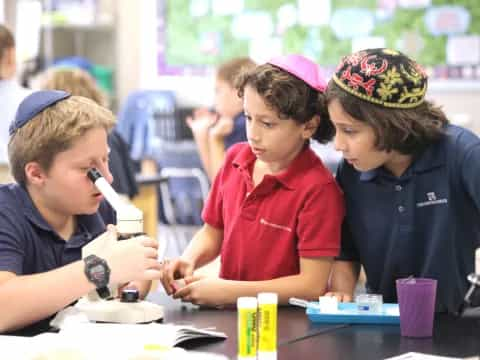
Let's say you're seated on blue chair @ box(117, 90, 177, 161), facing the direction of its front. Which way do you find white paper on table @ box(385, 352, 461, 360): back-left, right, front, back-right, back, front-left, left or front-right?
back

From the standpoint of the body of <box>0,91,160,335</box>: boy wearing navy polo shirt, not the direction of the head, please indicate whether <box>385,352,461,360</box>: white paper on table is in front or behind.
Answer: in front

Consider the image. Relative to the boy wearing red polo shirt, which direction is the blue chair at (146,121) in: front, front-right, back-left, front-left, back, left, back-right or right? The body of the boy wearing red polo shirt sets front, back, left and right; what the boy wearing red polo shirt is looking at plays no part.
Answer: back-right

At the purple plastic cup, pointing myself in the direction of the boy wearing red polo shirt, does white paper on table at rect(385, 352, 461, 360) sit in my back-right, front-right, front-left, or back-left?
back-left

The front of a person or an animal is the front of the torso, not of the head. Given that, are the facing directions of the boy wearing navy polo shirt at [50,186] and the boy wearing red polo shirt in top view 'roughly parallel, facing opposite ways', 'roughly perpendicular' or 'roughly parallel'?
roughly perpendicular

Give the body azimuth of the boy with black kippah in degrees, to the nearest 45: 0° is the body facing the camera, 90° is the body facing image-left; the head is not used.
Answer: approximately 45°

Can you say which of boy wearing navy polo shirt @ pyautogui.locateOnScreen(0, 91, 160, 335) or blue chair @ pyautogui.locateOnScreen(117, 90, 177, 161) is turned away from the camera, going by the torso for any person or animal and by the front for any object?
the blue chair

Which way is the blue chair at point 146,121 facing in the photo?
away from the camera

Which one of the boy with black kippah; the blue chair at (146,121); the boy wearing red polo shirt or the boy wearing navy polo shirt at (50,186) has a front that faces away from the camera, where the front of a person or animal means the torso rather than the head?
the blue chair

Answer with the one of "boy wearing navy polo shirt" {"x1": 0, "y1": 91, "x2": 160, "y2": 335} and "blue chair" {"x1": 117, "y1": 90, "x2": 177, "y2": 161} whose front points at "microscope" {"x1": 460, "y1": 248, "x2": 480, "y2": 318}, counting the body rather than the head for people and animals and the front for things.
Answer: the boy wearing navy polo shirt

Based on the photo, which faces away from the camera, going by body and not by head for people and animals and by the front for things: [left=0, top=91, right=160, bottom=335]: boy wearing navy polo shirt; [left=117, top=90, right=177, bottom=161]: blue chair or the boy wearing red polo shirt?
the blue chair
